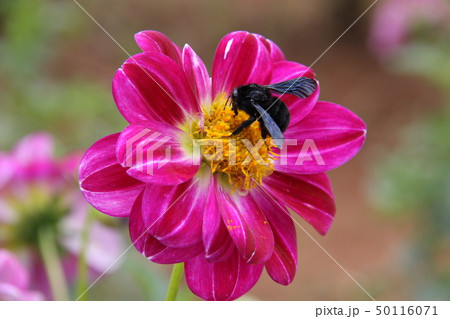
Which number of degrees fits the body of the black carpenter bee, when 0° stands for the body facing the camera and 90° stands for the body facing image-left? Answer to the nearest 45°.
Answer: approximately 90°

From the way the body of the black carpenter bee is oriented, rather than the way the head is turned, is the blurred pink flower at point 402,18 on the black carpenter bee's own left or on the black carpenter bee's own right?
on the black carpenter bee's own right
